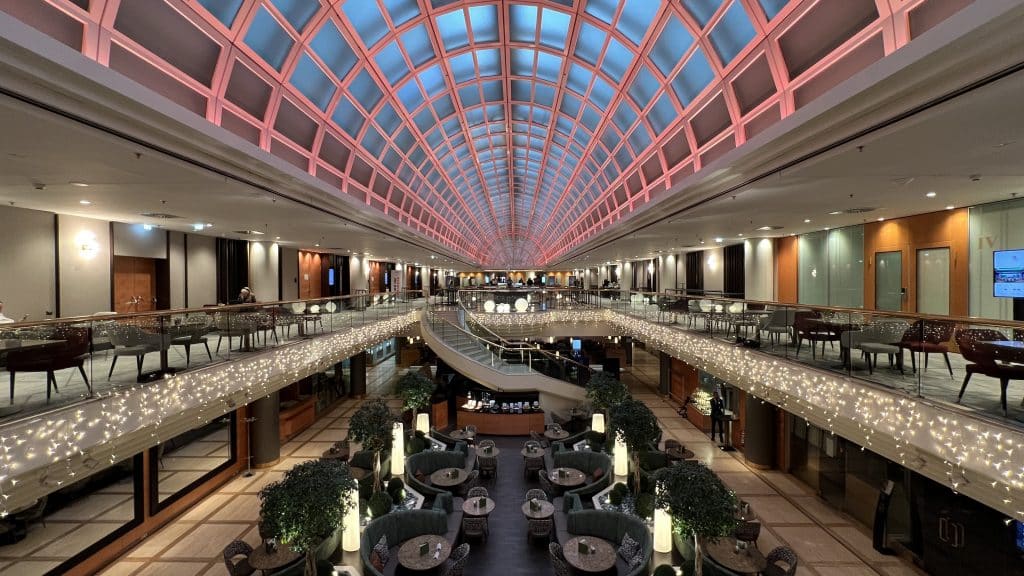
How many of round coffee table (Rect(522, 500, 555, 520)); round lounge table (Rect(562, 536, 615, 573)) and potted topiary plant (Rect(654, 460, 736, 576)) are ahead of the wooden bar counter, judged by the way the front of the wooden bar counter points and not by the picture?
3

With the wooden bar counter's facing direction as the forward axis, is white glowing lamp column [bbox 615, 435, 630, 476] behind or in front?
in front

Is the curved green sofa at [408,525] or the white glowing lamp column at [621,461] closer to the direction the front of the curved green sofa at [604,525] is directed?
the curved green sofa

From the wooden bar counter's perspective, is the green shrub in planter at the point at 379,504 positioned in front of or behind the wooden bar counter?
in front

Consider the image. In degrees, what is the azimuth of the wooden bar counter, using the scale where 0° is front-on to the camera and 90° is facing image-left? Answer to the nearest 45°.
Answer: approximately 0°

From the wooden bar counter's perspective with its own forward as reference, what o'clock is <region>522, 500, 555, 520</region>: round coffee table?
The round coffee table is roughly at 12 o'clock from the wooden bar counter.

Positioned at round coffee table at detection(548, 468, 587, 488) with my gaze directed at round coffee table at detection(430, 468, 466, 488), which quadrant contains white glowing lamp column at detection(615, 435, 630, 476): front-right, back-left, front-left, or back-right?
back-right

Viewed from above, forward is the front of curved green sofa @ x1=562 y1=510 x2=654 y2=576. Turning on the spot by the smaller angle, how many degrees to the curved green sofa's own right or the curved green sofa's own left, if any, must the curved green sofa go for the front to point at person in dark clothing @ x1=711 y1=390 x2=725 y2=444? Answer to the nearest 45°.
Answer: approximately 180°

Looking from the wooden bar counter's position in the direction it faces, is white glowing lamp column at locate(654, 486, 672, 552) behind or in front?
in front

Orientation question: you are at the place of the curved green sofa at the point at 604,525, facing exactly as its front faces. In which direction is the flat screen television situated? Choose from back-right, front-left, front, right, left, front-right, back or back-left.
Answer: back-left

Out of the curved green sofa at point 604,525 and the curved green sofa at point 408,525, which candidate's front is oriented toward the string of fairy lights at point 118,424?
the curved green sofa at point 604,525

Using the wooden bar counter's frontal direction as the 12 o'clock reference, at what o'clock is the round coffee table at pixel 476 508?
The round coffee table is roughly at 12 o'clock from the wooden bar counter.

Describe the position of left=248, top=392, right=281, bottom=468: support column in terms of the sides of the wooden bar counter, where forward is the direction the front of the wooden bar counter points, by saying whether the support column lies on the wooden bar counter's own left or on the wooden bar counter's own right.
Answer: on the wooden bar counter's own right

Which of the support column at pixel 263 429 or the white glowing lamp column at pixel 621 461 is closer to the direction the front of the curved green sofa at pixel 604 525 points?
the support column

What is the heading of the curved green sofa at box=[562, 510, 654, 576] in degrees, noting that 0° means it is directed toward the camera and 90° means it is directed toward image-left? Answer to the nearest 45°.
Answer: approximately 45°
